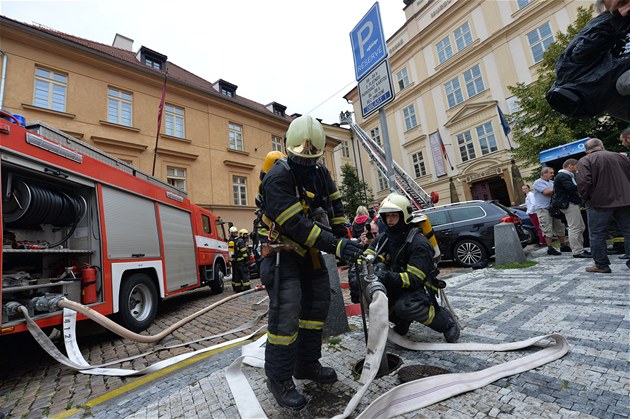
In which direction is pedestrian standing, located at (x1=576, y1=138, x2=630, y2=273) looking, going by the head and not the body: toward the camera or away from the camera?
away from the camera

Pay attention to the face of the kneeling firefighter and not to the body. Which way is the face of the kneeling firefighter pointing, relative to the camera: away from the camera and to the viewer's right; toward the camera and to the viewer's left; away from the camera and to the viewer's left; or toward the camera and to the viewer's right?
toward the camera and to the viewer's left

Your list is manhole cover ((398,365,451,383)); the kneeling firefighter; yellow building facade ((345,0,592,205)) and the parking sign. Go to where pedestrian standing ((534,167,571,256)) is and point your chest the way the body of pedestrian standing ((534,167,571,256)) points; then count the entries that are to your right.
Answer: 3

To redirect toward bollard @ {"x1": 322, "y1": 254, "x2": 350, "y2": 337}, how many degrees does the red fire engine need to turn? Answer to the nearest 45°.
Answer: approximately 90° to its right

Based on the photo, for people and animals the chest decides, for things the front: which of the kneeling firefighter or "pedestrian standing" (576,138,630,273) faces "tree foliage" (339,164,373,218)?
the pedestrian standing

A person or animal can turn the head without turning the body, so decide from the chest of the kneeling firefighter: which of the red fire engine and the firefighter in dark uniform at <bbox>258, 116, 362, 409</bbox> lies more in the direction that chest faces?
the firefighter in dark uniform

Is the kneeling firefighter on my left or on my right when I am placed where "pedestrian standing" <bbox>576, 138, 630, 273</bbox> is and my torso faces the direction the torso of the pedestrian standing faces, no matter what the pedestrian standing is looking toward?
on my left
